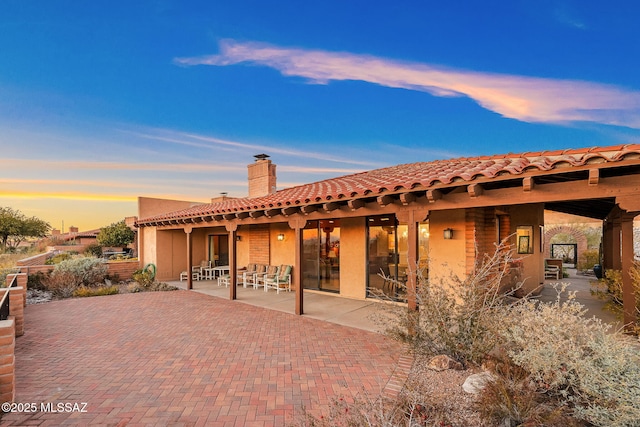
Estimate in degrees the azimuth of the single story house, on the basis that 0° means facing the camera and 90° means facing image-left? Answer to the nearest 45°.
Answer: approximately 45°

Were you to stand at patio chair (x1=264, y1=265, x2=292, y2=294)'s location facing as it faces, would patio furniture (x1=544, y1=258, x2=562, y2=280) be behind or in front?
behind

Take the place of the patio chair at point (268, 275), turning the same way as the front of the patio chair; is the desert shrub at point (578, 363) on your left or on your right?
on your left

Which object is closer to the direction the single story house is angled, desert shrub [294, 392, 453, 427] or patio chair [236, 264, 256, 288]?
the desert shrub
